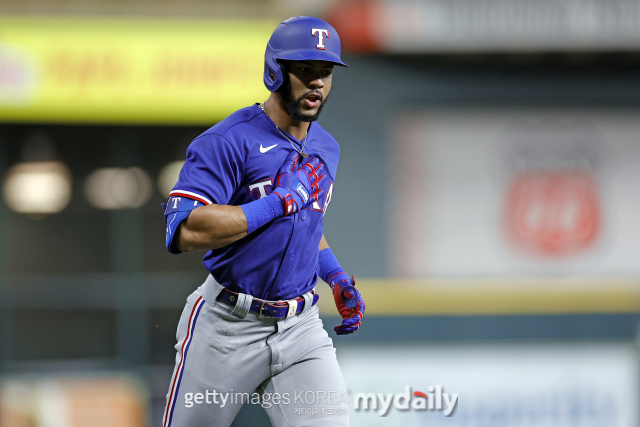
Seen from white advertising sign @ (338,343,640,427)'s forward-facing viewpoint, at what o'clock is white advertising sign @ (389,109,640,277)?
white advertising sign @ (389,109,640,277) is roughly at 6 o'clock from white advertising sign @ (338,343,640,427).

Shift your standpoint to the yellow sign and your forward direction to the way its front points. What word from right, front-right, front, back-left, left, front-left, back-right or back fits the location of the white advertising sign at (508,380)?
front-left

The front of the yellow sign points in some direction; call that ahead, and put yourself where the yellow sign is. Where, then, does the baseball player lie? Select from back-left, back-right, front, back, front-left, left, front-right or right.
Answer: front

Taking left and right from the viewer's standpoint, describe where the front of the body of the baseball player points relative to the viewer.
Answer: facing the viewer and to the right of the viewer

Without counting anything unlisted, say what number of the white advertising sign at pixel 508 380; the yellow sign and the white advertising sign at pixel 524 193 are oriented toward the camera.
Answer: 3

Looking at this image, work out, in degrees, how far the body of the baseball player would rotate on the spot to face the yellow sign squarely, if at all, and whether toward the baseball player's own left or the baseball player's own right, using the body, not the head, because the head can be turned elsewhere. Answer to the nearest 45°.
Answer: approximately 135° to the baseball player's own left

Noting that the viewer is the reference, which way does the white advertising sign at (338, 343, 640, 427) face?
facing the viewer

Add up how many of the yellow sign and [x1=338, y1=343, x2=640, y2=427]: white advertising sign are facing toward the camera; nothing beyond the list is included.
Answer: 2

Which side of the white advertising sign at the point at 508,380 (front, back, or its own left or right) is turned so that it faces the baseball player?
front

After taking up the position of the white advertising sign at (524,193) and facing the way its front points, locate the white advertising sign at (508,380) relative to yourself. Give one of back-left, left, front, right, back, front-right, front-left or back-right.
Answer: front

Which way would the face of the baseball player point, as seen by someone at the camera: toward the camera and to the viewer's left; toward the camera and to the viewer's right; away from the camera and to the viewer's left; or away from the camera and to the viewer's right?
toward the camera and to the viewer's right

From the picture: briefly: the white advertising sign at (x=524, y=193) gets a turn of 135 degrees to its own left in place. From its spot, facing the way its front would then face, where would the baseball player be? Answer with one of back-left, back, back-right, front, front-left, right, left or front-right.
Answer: back-right

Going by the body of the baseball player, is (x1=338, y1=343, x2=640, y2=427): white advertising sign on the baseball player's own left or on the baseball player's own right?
on the baseball player's own left
